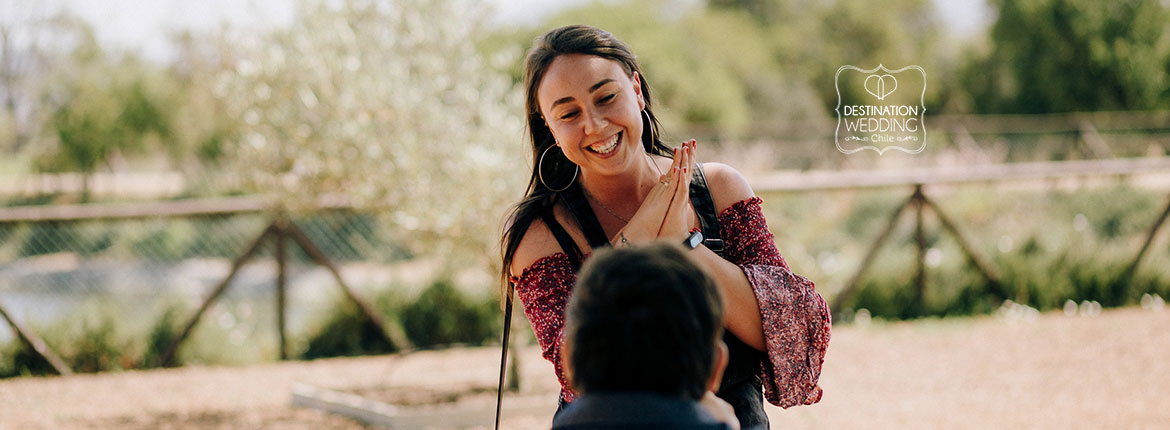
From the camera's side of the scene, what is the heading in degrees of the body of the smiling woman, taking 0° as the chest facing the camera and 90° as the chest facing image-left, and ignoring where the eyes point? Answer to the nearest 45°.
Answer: approximately 0°

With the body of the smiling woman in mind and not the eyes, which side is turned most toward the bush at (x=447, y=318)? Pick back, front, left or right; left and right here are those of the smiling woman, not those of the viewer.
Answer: back

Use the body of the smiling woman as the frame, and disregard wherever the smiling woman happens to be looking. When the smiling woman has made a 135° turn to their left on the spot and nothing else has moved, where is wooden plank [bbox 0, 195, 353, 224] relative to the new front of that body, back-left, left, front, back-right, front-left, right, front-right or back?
left

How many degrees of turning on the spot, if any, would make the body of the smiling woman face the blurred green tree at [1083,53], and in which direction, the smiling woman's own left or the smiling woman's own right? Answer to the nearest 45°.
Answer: approximately 135° to the smiling woman's own left

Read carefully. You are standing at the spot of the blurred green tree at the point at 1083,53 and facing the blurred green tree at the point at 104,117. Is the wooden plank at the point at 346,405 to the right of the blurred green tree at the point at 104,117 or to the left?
left

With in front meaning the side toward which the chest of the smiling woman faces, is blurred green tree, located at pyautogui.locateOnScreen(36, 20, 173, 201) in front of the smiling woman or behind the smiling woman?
behind

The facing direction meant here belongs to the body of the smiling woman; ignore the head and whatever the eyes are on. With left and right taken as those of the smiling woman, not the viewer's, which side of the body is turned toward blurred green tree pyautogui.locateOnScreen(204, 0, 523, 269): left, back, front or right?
back
